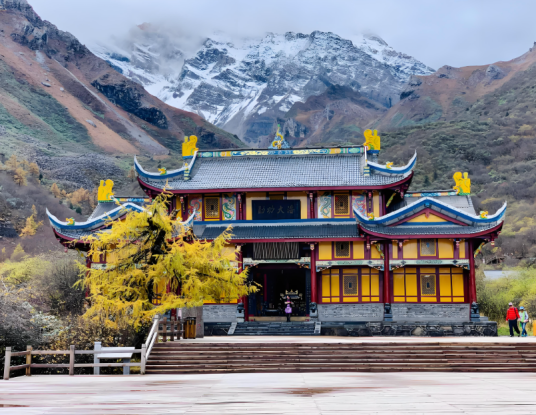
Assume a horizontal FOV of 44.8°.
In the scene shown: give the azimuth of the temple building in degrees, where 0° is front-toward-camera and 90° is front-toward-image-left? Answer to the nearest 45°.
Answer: approximately 0°

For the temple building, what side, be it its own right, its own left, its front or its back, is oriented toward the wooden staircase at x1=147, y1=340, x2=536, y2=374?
front

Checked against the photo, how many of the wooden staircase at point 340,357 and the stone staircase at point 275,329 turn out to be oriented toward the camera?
2

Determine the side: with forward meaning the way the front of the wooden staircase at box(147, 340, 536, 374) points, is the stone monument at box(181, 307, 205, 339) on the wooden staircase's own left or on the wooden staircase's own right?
on the wooden staircase's own right

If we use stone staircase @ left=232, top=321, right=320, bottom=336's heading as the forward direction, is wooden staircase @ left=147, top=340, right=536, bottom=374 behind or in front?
in front

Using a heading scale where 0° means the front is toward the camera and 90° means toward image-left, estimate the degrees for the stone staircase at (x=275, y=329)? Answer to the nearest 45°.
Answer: approximately 0°

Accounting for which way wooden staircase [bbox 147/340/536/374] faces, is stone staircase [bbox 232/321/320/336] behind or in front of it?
behind

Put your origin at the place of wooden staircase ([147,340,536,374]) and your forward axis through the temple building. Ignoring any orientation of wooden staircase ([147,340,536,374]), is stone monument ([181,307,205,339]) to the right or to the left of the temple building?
left

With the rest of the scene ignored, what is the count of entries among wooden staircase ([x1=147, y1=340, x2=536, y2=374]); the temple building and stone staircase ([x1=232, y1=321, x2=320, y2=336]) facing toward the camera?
3
